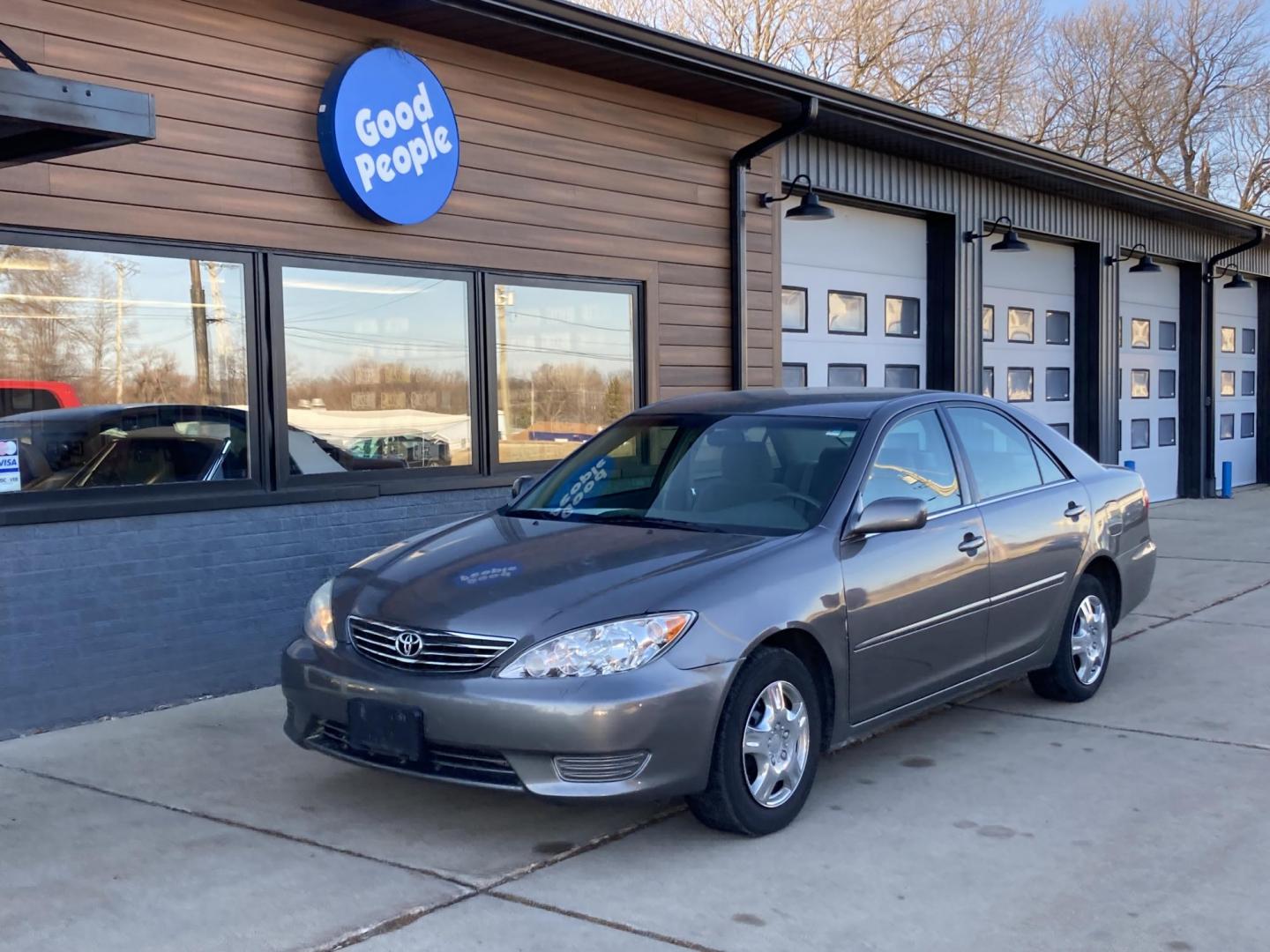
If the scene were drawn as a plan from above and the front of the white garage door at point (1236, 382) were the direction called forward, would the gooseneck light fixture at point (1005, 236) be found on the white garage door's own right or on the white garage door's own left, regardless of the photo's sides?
on the white garage door's own right

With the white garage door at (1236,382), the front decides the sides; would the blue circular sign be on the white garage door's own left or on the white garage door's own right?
on the white garage door's own right

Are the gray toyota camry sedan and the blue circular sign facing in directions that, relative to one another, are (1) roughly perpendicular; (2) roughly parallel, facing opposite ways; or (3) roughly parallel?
roughly perpendicular

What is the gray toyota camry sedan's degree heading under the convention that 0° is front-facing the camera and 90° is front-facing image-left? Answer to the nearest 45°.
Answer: approximately 45°

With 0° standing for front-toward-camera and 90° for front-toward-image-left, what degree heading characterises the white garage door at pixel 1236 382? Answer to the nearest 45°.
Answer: approximately 315°

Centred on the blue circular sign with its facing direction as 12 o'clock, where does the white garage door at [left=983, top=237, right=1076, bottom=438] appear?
The white garage door is roughly at 9 o'clock from the blue circular sign.

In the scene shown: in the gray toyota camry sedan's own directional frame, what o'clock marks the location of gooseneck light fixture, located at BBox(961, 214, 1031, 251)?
The gooseneck light fixture is roughly at 5 o'clock from the gray toyota camry sedan.

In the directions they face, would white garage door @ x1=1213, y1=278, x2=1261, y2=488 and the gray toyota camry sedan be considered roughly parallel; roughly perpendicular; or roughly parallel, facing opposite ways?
roughly perpendicular

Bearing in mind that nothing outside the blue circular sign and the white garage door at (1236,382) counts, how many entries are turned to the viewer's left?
0

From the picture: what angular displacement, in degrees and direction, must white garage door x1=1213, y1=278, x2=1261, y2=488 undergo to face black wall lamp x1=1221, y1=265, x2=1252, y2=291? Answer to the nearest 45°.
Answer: approximately 45° to its right

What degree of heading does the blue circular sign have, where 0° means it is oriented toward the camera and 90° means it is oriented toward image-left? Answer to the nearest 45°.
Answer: approximately 315°

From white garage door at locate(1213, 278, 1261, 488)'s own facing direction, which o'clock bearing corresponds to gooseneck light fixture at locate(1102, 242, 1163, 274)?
The gooseneck light fixture is roughly at 2 o'clock from the white garage door.

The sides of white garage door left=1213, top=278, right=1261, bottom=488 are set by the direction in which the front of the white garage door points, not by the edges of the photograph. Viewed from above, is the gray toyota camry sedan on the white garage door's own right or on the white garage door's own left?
on the white garage door's own right
